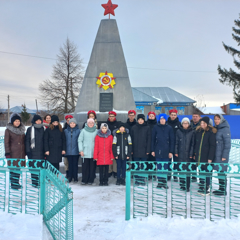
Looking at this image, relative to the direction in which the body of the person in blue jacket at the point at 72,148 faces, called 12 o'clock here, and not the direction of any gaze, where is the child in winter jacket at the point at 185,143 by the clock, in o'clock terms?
The child in winter jacket is roughly at 10 o'clock from the person in blue jacket.

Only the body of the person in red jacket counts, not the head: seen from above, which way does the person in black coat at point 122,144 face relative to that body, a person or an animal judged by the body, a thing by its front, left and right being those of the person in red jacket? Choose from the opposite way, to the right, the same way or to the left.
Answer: the same way

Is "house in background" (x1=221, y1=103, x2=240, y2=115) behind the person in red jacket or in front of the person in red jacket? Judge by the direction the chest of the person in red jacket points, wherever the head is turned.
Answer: behind

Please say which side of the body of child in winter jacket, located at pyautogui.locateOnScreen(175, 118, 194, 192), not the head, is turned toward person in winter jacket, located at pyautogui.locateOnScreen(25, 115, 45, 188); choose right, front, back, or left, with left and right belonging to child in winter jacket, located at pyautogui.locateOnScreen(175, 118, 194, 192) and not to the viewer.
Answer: right

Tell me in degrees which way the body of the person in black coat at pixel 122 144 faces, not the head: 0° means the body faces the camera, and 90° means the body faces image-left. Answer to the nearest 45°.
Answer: approximately 0°

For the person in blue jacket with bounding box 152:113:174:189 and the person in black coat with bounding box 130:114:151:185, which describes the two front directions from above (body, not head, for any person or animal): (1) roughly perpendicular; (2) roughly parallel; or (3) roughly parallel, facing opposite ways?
roughly parallel

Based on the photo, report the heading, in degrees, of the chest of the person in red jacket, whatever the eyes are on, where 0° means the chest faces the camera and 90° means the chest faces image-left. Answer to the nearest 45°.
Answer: approximately 0°

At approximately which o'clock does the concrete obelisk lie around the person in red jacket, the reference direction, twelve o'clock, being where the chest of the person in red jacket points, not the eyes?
The concrete obelisk is roughly at 6 o'clock from the person in red jacket.

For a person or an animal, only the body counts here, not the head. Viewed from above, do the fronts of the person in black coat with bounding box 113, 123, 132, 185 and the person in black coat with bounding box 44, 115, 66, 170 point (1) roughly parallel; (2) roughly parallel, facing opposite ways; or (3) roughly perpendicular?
roughly parallel

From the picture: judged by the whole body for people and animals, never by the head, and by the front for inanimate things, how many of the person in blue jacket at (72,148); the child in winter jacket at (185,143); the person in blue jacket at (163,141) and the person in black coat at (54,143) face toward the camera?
4

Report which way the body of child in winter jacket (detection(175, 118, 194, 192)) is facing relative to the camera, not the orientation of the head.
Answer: toward the camera

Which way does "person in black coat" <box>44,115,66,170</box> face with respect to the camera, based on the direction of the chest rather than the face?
toward the camera

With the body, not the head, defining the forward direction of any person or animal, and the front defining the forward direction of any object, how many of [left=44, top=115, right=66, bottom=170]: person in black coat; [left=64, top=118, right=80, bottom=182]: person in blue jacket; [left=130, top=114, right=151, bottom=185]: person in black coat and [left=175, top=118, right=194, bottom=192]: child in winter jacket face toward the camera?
4

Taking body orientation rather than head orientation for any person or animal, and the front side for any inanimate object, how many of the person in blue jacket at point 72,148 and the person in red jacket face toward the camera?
2

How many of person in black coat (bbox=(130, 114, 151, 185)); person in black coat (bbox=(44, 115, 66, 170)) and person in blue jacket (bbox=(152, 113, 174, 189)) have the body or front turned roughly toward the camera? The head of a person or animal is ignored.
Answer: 3

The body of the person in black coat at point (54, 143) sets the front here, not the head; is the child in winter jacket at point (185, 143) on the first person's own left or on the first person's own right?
on the first person's own left
